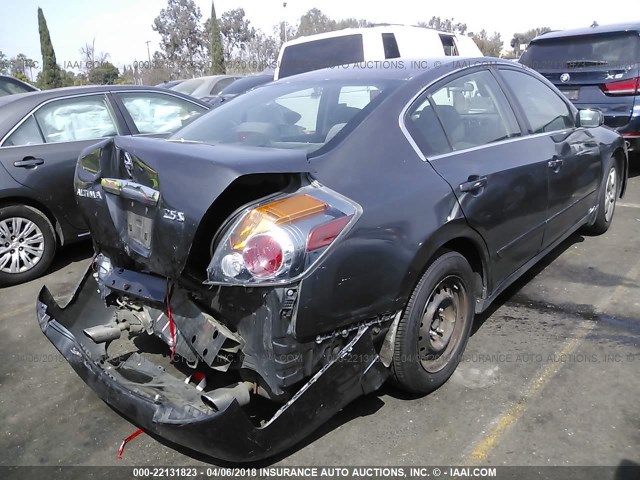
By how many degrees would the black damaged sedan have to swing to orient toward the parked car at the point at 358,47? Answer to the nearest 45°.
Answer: approximately 45° to its left

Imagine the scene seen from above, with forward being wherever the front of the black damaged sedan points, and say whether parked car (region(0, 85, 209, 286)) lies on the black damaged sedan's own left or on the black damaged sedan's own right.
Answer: on the black damaged sedan's own left

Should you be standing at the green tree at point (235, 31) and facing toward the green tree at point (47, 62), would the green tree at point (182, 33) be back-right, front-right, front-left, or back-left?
front-right

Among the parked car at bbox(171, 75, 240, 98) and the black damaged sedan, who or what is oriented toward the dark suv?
the black damaged sedan

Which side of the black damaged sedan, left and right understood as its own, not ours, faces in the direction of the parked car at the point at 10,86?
left

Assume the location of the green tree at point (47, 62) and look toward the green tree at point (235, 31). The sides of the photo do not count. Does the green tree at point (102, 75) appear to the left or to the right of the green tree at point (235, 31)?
right

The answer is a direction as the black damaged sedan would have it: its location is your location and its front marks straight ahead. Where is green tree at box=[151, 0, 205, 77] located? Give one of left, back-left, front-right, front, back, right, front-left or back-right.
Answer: front-left

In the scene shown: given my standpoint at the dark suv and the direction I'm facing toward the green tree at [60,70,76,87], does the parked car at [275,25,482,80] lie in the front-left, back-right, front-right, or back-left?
front-left

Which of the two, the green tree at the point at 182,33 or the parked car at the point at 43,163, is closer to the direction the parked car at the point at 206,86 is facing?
the green tree

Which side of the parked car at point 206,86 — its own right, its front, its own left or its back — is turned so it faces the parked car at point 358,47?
right

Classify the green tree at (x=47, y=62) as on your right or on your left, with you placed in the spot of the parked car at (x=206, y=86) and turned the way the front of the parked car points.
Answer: on your left

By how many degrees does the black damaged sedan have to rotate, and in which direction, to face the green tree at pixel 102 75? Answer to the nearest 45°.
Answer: approximately 45° to its left

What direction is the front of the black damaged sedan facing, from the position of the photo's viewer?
facing away from the viewer and to the right of the viewer

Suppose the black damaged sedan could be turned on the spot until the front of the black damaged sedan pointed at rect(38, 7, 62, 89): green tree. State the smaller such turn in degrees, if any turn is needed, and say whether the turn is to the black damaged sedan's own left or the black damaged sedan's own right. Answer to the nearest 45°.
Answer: approximately 90° to the black damaged sedan's own left
